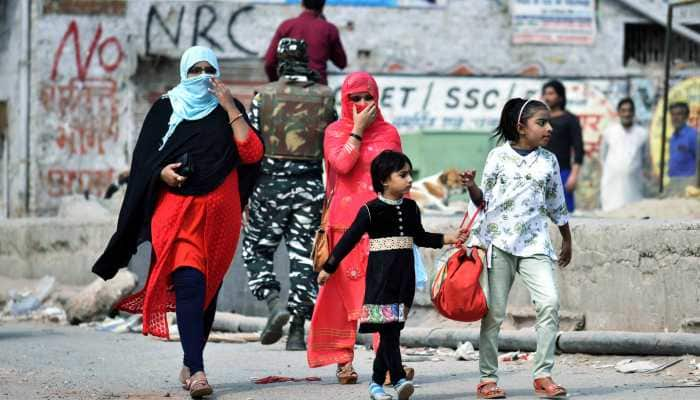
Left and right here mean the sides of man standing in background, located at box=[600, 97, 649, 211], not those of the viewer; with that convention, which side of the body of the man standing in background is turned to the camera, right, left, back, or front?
front

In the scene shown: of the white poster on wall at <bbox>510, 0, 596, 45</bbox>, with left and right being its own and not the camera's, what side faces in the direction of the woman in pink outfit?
front

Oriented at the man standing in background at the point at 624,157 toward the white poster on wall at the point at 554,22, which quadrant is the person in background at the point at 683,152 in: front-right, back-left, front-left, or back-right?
back-right

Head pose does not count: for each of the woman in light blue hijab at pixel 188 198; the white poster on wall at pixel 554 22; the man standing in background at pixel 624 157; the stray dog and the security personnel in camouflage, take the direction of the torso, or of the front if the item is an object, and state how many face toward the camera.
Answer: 3

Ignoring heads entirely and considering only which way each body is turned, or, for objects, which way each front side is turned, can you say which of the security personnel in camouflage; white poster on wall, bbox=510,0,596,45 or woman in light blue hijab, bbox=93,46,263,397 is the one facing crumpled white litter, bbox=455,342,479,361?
the white poster on wall

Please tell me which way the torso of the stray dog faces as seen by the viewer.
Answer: to the viewer's right

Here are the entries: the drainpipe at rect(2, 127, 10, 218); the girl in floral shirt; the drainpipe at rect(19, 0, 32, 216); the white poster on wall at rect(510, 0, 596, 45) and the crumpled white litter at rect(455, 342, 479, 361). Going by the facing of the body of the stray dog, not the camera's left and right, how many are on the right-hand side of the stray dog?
2

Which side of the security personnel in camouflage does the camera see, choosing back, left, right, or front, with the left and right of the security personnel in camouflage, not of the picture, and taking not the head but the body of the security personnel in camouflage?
back

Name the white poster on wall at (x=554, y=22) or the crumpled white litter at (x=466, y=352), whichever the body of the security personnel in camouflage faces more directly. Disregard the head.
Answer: the white poster on wall

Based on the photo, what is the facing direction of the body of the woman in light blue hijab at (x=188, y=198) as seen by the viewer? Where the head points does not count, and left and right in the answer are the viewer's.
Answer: facing the viewer

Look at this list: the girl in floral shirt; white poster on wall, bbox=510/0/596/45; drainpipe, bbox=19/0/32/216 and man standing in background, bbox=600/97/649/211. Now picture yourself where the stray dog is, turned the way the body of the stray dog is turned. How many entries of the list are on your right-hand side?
1
